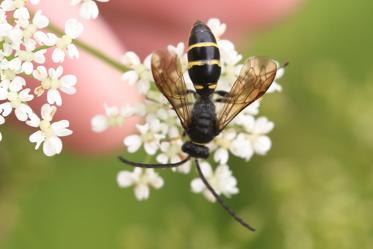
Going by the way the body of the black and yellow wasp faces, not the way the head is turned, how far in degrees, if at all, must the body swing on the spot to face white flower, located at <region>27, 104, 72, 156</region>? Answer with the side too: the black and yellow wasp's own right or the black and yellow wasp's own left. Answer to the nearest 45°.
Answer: approximately 90° to the black and yellow wasp's own right

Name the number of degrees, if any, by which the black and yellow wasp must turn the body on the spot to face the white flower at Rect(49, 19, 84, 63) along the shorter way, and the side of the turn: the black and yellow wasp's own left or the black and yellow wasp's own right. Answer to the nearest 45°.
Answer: approximately 90° to the black and yellow wasp's own right

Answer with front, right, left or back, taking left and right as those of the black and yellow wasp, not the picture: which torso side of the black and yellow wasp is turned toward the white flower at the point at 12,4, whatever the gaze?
right

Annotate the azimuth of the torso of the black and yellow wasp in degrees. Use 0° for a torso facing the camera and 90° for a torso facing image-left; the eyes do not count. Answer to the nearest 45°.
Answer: approximately 0°

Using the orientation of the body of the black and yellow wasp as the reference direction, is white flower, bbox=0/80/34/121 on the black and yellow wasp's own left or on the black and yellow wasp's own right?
on the black and yellow wasp's own right

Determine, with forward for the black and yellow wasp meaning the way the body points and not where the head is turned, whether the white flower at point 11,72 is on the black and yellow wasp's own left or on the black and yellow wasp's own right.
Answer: on the black and yellow wasp's own right

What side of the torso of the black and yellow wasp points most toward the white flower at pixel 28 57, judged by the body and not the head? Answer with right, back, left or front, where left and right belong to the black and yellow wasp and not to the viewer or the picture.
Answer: right

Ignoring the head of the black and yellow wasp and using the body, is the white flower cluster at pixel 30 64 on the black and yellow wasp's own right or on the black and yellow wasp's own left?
on the black and yellow wasp's own right
